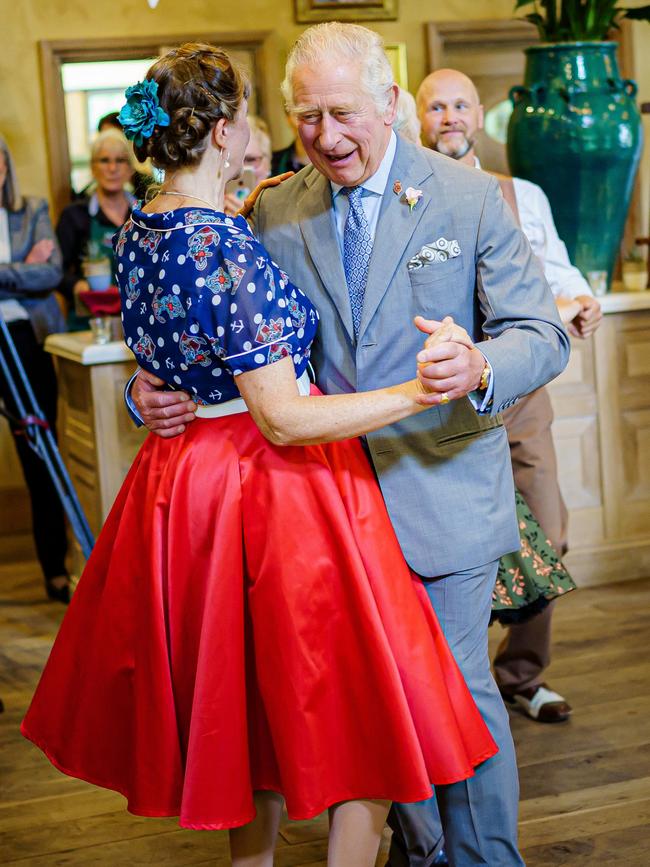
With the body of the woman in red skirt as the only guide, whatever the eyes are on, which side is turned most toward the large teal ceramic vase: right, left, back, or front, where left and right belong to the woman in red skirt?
front

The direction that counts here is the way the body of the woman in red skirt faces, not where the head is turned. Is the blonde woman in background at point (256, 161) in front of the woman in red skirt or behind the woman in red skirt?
in front

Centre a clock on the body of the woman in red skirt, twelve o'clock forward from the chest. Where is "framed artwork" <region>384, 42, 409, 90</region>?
The framed artwork is roughly at 11 o'clock from the woman in red skirt.

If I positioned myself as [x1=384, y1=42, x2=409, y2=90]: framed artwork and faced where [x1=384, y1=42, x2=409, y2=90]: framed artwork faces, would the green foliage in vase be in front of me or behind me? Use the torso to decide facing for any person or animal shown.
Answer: in front

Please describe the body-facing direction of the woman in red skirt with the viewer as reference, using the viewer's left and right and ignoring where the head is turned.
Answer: facing away from the viewer and to the right of the viewer

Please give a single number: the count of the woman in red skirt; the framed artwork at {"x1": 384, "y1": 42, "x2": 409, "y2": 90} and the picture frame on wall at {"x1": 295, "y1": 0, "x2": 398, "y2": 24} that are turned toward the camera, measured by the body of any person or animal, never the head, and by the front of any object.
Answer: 2

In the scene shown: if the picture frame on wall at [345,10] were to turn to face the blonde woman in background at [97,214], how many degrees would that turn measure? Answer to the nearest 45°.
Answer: approximately 45° to its right

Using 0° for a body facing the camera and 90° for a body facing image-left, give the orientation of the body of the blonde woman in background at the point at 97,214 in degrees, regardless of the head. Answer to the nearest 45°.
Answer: approximately 0°

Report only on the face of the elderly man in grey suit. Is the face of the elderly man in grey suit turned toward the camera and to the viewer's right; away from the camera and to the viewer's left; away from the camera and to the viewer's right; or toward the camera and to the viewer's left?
toward the camera and to the viewer's left
